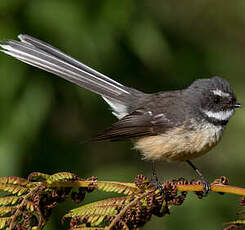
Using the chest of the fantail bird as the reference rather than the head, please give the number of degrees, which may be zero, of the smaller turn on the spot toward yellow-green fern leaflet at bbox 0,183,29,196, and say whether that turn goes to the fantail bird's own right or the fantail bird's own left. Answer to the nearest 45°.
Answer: approximately 135° to the fantail bird's own right

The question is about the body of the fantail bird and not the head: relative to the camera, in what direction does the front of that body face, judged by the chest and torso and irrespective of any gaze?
to the viewer's right

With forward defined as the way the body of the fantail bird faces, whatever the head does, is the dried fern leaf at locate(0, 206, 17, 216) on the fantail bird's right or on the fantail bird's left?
on the fantail bird's right
